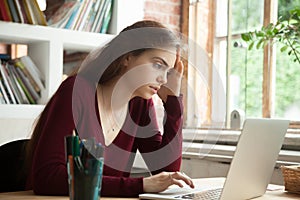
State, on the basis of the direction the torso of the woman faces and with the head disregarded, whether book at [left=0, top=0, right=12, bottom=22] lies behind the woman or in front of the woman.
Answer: behind

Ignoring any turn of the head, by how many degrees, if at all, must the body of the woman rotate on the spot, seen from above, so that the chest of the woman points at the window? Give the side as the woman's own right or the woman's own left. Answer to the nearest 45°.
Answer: approximately 90° to the woman's own left

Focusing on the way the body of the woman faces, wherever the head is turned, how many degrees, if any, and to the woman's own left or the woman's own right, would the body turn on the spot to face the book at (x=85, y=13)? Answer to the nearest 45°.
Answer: approximately 135° to the woman's own left

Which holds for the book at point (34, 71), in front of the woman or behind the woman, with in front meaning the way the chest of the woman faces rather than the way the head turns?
behind

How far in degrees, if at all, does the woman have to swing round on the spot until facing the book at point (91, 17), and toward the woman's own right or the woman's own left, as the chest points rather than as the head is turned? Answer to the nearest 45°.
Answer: approximately 135° to the woman's own left

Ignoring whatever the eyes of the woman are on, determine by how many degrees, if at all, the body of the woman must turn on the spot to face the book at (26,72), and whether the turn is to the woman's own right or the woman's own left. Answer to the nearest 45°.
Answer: approximately 180°

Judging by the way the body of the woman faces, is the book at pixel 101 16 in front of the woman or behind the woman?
behind

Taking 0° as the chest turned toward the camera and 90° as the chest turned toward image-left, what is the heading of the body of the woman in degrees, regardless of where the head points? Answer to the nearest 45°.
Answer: approximately 315°

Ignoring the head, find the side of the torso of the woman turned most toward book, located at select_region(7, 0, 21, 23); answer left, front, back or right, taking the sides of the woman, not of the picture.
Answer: back

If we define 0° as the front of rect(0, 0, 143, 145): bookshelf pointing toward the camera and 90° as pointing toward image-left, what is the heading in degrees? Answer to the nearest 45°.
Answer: approximately 315°

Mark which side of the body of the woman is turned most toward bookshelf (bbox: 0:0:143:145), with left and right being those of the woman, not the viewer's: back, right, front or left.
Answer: back
